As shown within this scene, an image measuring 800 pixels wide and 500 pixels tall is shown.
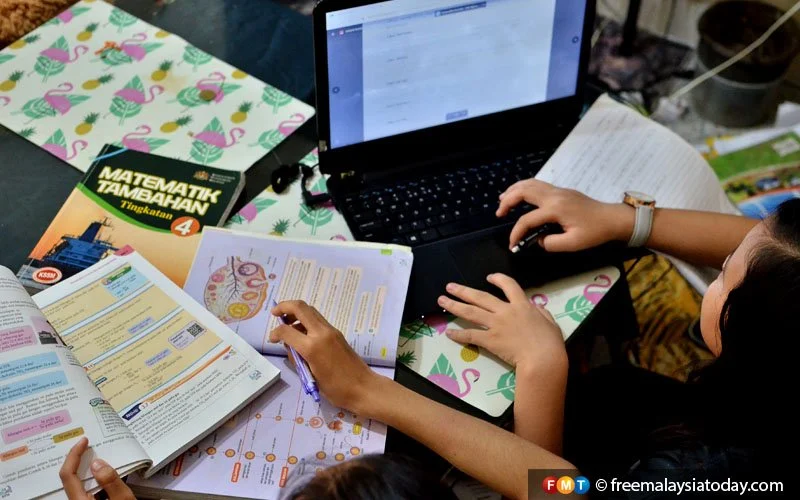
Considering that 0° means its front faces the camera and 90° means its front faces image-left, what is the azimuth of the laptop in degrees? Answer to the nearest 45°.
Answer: approximately 315°
